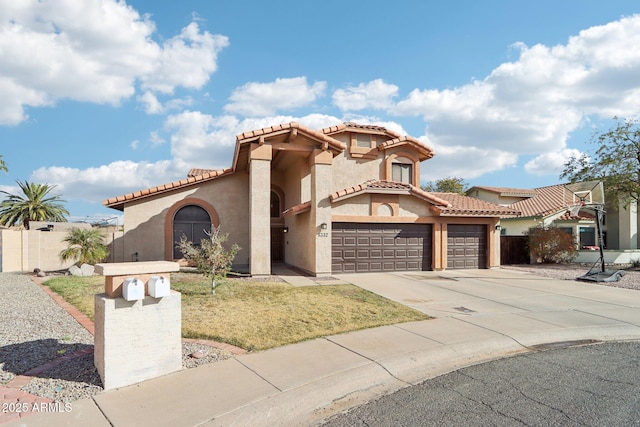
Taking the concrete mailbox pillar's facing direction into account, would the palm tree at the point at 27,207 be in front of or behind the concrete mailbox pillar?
behind

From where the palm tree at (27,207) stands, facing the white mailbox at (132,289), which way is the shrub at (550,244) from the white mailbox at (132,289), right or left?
left

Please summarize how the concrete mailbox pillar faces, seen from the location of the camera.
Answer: facing the viewer and to the right of the viewer

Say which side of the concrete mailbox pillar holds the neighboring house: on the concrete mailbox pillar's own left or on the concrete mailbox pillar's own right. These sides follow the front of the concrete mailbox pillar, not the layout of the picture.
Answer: on the concrete mailbox pillar's own left

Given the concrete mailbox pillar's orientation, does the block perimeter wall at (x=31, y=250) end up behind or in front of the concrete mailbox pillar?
behind
